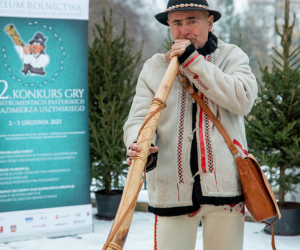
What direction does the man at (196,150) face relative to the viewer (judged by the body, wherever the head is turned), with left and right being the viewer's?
facing the viewer
